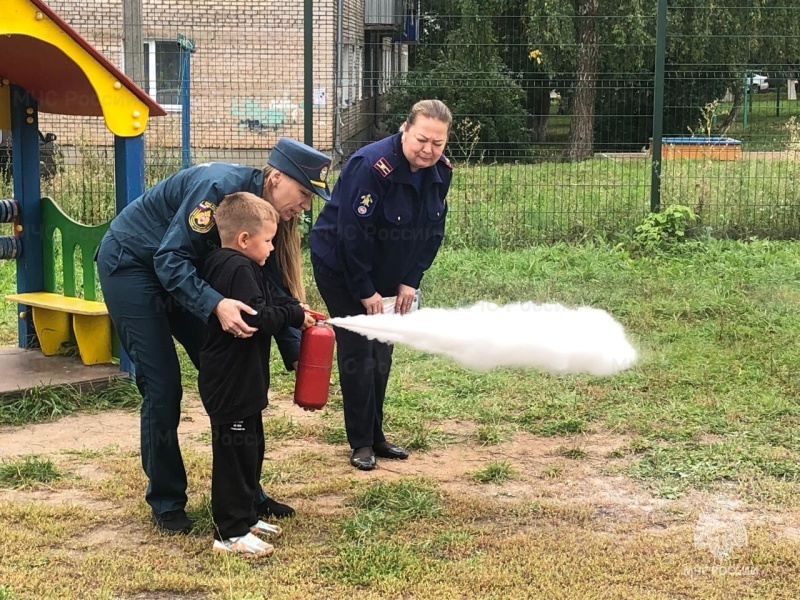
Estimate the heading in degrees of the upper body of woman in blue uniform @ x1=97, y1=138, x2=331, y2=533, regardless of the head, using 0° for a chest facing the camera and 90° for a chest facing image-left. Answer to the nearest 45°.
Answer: approximately 270°

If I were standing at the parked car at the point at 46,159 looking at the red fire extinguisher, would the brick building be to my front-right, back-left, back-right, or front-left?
back-left

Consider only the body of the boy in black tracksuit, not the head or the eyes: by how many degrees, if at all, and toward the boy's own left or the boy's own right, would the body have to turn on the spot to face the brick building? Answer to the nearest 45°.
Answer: approximately 90° to the boy's own left

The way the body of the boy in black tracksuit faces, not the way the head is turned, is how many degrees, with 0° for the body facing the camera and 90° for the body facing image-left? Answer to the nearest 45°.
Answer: approximately 270°

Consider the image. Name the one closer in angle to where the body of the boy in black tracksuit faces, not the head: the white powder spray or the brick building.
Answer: the white powder spray

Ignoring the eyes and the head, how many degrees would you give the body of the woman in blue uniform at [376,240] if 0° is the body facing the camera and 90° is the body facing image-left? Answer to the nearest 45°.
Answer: approximately 315°

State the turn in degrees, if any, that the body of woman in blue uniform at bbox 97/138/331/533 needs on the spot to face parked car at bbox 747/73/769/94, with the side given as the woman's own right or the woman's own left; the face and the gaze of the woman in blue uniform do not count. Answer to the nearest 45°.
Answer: approximately 45° to the woman's own left
